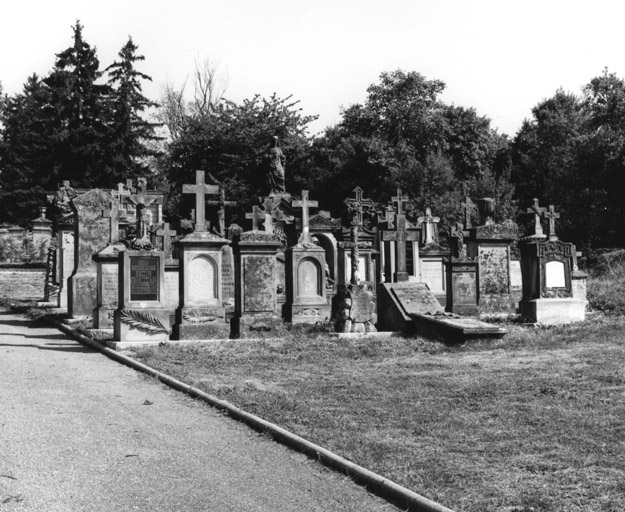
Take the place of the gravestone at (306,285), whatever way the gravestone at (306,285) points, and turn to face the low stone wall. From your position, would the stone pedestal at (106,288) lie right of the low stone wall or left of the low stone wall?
left

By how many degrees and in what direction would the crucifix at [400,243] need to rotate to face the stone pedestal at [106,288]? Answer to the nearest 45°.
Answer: approximately 90° to its right

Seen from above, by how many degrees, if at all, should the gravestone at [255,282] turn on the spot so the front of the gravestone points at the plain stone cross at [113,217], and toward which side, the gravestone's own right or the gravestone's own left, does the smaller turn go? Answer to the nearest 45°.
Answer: approximately 135° to the gravestone's own right

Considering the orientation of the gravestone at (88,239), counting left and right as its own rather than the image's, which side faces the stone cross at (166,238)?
left

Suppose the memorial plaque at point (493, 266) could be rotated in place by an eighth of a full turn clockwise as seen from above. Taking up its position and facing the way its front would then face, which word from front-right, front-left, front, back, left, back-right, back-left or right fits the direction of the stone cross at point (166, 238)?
front-right

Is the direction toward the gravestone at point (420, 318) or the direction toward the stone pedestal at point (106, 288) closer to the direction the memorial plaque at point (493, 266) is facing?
the gravestone

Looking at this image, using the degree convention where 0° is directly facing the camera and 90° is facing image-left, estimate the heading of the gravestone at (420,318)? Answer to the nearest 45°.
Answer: approximately 315°

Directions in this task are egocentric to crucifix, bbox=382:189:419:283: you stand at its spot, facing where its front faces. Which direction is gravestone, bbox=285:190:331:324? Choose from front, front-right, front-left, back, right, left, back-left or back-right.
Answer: right

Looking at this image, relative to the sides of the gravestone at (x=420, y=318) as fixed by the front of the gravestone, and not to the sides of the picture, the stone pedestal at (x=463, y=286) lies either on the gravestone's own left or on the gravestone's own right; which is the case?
on the gravestone's own left
